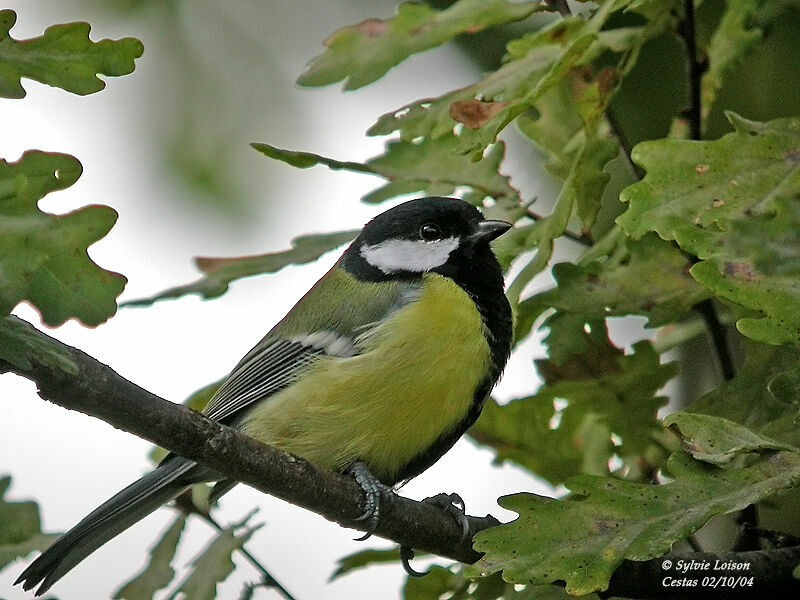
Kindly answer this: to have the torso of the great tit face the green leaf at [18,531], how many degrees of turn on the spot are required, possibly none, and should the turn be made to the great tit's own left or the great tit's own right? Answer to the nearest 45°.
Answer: approximately 180°

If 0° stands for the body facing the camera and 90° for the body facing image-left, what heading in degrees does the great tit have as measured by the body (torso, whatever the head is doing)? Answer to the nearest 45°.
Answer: approximately 270°
